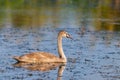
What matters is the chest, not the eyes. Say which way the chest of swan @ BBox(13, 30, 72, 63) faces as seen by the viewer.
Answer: to the viewer's right
